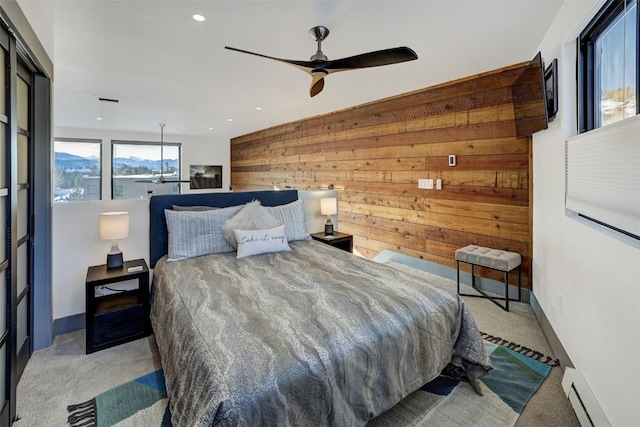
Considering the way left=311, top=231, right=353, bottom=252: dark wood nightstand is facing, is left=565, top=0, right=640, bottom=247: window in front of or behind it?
in front

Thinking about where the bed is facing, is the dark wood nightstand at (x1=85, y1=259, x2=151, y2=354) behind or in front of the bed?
behind

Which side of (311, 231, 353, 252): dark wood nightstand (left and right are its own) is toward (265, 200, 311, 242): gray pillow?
right

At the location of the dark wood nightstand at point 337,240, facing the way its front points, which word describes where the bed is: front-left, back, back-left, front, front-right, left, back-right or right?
front-right

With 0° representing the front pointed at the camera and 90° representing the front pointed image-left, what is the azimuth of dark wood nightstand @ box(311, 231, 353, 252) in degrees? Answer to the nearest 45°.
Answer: approximately 315°

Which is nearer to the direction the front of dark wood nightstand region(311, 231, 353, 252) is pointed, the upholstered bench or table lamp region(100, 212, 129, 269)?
the upholstered bench

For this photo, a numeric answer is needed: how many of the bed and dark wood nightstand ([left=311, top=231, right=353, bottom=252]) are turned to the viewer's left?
0
